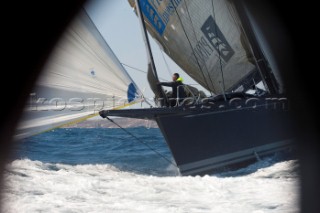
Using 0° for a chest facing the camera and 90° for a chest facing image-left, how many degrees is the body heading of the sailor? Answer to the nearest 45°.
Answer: approximately 90°

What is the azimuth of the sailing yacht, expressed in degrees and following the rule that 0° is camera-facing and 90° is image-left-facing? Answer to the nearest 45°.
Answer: approximately 45°
